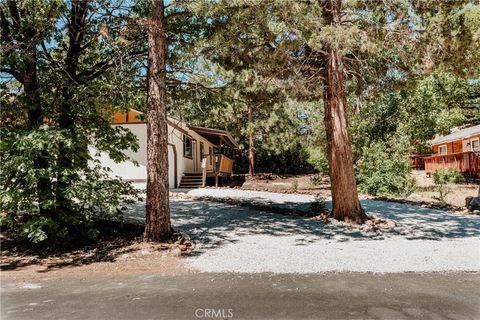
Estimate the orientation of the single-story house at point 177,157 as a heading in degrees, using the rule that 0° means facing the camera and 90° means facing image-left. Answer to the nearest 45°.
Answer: approximately 315°

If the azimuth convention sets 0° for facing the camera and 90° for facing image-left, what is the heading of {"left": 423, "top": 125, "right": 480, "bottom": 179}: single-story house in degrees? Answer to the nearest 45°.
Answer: approximately 45°

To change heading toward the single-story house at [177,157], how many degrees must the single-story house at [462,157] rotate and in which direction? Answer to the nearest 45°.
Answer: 0° — it already faces it

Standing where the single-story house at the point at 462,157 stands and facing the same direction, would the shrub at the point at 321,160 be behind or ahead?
ahead

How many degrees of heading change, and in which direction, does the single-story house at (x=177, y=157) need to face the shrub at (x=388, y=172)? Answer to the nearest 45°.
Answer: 0° — it already faces it

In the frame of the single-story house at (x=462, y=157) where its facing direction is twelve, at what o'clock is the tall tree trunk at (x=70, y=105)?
The tall tree trunk is roughly at 11 o'clock from the single-story house.

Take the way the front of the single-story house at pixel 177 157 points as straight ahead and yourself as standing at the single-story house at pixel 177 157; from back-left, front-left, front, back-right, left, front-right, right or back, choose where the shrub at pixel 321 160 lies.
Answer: front-left

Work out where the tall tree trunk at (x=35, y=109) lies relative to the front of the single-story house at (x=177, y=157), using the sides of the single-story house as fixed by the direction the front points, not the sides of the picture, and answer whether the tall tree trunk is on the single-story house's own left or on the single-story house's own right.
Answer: on the single-story house's own right
